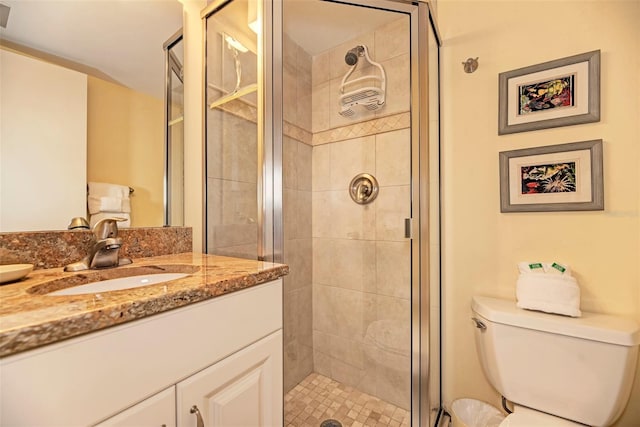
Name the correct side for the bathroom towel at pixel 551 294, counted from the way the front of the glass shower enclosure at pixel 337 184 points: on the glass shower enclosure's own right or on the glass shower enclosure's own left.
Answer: on the glass shower enclosure's own left

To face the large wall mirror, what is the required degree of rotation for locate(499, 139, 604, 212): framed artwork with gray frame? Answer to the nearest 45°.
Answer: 0° — it already faces it

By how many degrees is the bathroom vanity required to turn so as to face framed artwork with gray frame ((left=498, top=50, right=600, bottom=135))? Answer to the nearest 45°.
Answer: approximately 45° to its left

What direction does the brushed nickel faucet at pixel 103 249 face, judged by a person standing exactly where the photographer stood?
facing the viewer and to the right of the viewer

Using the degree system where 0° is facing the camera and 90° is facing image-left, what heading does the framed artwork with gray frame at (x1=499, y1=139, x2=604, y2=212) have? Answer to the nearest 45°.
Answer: approximately 45°

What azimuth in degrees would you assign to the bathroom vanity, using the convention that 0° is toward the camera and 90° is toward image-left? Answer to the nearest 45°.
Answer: approximately 315°

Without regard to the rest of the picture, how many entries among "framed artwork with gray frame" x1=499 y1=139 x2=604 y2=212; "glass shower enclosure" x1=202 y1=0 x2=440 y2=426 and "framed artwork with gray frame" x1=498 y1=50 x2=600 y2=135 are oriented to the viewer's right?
0

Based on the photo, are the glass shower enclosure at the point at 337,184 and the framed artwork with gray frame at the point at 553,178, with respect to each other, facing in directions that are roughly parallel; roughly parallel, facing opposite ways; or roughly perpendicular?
roughly perpendicular

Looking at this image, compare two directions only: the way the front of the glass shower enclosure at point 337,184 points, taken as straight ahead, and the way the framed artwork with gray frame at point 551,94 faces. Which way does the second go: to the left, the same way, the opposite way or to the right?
to the right

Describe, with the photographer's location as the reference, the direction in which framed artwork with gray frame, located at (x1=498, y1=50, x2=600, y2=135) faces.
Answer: facing the viewer and to the left of the viewer

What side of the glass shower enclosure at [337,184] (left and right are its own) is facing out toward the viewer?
front

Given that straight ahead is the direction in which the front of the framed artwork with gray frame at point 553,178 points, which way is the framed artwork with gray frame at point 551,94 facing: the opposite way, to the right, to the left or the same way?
the same way

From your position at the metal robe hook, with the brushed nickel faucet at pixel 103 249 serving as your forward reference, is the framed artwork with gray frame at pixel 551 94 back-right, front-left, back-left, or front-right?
back-left

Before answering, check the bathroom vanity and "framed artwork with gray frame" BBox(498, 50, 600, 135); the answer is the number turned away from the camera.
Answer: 0
